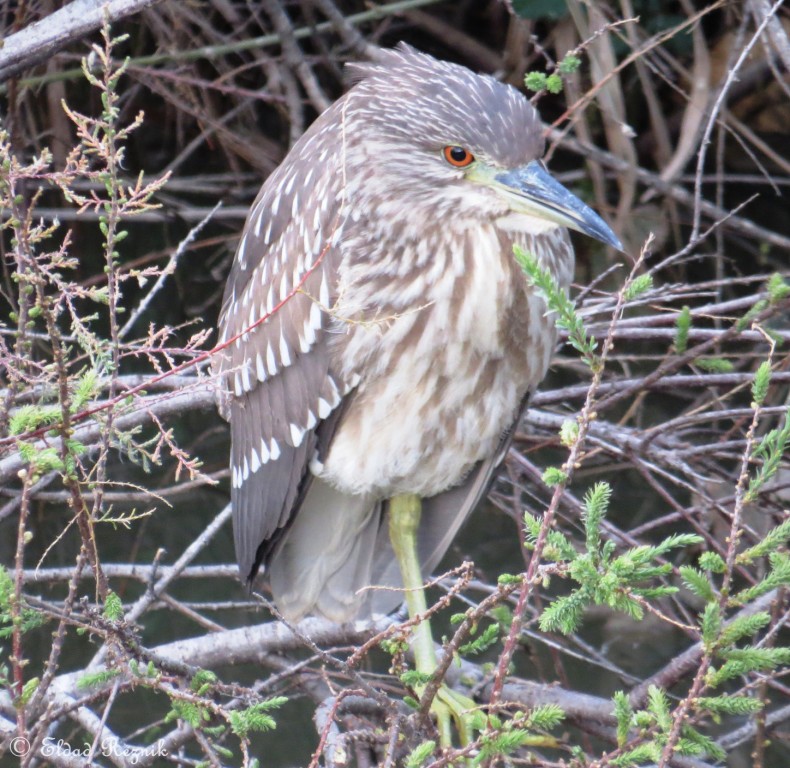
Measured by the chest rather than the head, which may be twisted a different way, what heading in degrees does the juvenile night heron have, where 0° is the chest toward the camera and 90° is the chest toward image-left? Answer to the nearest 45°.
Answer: approximately 315°

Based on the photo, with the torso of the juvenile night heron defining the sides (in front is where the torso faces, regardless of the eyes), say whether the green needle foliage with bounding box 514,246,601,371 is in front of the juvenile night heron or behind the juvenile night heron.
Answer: in front
